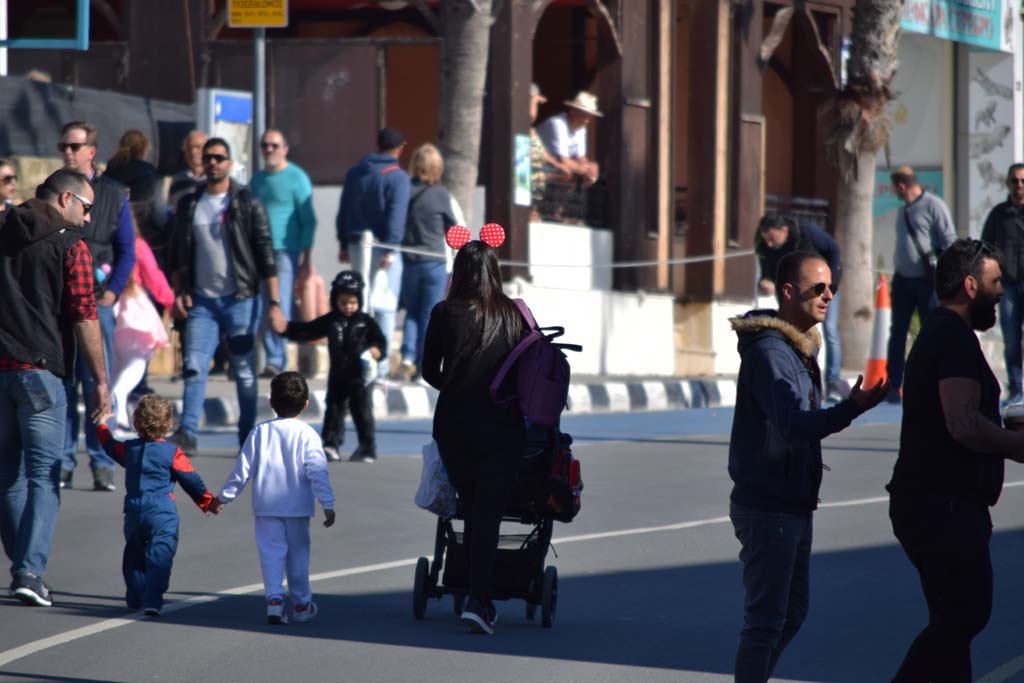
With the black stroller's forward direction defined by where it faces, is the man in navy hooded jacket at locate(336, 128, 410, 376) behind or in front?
in front

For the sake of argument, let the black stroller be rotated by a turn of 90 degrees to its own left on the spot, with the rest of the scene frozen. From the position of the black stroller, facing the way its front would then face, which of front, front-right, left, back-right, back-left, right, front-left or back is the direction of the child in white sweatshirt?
front

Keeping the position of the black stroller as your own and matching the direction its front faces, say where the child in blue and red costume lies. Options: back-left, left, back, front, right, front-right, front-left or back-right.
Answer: left

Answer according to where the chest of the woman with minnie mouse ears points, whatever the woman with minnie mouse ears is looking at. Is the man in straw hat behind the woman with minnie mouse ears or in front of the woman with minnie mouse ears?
in front

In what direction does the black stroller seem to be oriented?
away from the camera

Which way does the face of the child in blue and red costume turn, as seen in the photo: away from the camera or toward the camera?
away from the camera

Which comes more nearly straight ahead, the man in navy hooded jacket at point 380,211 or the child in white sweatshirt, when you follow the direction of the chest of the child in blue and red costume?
the man in navy hooded jacket

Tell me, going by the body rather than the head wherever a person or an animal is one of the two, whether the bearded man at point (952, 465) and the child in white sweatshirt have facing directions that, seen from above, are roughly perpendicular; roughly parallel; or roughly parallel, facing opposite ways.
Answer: roughly perpendicular

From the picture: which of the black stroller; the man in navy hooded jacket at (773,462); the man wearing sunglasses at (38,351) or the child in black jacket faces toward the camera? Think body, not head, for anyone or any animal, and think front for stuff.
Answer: the child in black jacket

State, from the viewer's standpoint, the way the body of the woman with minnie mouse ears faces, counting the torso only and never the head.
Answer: away from the camera

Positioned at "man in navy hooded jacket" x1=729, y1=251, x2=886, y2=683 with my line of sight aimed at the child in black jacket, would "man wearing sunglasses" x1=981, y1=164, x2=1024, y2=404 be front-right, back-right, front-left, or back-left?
front-right

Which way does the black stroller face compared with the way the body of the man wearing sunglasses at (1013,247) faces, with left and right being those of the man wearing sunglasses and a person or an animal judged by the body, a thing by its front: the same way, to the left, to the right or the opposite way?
the opposite way

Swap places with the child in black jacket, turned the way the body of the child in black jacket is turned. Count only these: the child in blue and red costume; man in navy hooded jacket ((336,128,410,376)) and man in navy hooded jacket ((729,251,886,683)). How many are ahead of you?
2

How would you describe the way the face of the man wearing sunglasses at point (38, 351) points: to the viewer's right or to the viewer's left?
to the viewer's right

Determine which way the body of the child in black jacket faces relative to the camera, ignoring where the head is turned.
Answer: toward the camera

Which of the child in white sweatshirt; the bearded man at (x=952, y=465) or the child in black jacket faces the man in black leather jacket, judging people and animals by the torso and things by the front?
the child in white sweatshirt

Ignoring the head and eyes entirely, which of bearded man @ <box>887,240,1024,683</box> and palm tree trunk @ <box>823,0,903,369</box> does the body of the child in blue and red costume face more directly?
the palm tree trunk

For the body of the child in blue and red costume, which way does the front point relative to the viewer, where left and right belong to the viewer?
facing away from the viewer

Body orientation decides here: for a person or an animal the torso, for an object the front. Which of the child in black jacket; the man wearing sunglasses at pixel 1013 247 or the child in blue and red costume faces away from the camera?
the child in blue and red costume
